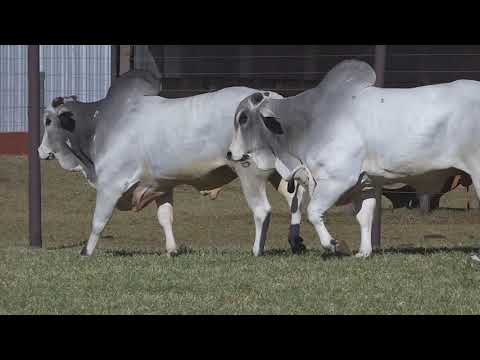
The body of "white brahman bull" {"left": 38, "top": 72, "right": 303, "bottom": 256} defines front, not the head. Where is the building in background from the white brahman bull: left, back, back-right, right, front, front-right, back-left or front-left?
right

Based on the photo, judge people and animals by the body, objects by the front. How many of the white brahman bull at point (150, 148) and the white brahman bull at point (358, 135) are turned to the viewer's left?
2

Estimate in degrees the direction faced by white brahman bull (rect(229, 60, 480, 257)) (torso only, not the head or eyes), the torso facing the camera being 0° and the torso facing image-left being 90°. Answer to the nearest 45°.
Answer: approximately 90°

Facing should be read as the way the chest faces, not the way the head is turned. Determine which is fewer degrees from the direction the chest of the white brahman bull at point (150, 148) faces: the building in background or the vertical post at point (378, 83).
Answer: the building in background

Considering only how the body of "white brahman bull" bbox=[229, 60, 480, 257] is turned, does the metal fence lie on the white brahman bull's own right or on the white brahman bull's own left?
on the white brahman bull's own right

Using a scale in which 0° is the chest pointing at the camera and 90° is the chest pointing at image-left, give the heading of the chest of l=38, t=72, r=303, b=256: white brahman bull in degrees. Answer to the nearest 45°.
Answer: approximately 90°

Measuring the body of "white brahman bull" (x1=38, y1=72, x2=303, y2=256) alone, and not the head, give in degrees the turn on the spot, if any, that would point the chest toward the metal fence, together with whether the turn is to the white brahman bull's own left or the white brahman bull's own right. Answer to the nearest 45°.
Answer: approximately 90° to the white brahman bull's own right

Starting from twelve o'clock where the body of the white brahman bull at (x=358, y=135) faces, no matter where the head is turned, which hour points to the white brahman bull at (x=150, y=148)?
the white brahman bull at (x=150, y=148) is roughly at 1 o'clock from the white brahman bull at (x=358, y=135).
